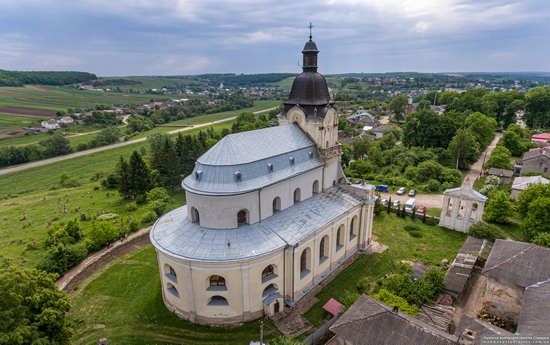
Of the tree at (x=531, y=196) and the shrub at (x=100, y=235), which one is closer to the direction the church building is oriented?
the tree

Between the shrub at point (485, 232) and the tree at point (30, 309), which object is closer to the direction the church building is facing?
the shrub

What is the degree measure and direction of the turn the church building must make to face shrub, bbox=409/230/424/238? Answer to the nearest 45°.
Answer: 0° — it already faces it

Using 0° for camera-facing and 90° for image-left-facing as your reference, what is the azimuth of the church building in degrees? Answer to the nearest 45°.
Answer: approximately 225°

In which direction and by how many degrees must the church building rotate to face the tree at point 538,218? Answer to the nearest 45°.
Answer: approximately 45° to its right

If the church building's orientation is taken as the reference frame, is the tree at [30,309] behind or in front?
behind

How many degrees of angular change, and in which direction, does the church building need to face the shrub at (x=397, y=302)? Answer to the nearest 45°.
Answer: approximately 45° to its right

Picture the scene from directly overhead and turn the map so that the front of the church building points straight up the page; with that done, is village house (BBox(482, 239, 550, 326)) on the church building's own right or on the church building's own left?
on the church building's own right

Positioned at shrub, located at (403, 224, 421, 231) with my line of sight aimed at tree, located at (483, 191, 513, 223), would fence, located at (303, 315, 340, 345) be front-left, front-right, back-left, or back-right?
back-right

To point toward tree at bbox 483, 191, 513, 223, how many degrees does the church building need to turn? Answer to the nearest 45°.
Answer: approximately 45° to its right

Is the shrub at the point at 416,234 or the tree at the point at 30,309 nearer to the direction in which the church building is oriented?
the shrub
